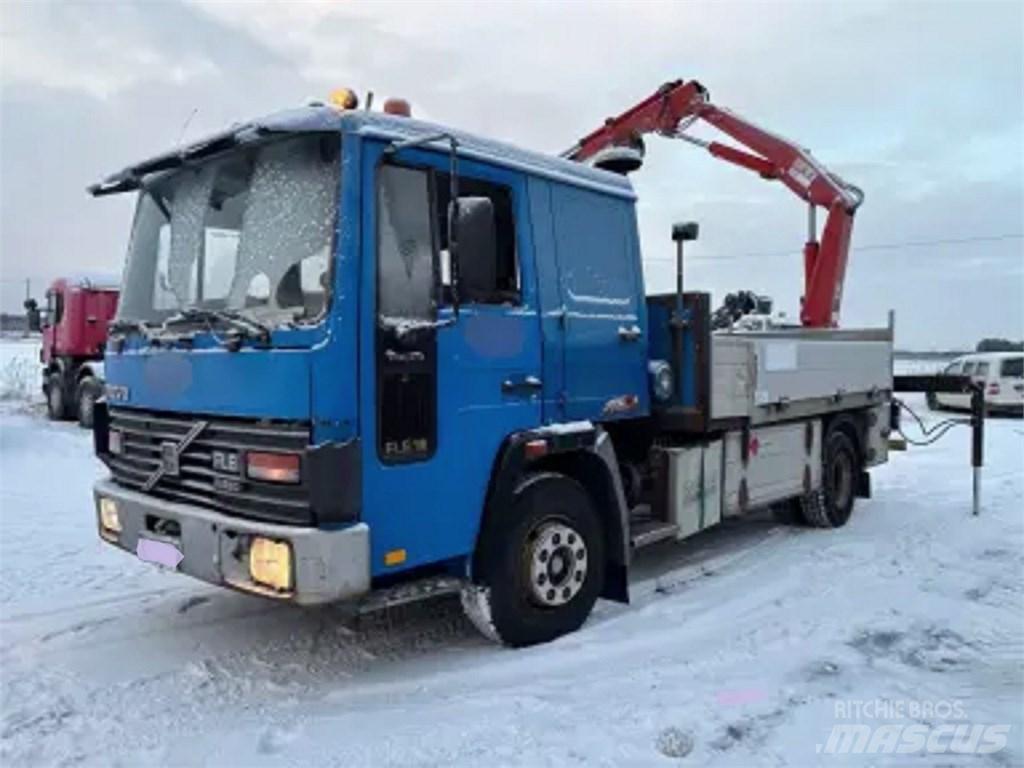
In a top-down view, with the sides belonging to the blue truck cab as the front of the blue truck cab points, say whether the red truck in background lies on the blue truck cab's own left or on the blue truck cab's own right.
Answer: on the blue truck cab's own right

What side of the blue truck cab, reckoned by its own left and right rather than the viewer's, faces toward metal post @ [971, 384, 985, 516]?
back

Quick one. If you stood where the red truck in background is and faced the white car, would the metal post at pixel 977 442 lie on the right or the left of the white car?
right

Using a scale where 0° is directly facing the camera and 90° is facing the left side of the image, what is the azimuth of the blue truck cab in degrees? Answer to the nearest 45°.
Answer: approximately 45°

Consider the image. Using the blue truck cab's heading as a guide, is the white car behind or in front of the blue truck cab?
behind
